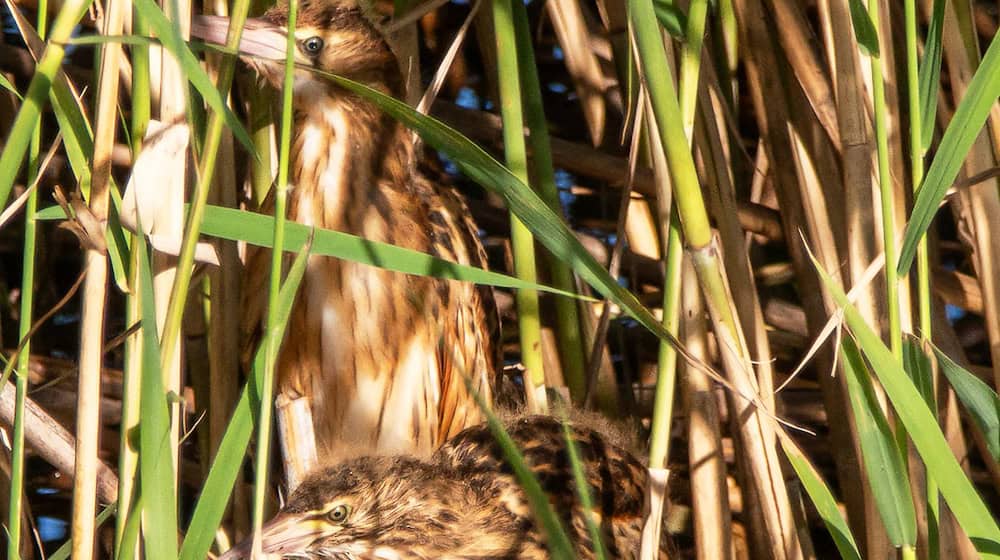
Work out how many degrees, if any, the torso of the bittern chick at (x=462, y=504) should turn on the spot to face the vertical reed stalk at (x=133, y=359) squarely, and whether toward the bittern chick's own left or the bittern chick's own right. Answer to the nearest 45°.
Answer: approximately 45° to the bittern chick's own left

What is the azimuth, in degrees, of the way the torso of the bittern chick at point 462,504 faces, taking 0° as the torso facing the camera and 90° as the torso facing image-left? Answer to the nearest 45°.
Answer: approximately 90°

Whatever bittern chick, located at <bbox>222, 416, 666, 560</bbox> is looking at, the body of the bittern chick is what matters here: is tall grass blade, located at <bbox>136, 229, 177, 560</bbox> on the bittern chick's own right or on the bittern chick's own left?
on the bittern chick's own left

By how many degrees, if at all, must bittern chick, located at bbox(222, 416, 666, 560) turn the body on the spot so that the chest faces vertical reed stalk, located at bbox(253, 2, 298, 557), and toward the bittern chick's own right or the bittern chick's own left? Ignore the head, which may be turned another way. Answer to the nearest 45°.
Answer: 0° — it already faces it

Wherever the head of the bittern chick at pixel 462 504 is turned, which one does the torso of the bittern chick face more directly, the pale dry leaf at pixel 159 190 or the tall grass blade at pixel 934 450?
the pale dry leaf

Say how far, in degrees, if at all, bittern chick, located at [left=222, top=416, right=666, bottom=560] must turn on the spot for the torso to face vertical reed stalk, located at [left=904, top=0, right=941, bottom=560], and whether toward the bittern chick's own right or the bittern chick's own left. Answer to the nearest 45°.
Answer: approximately 135° to the bittern chick's own left
